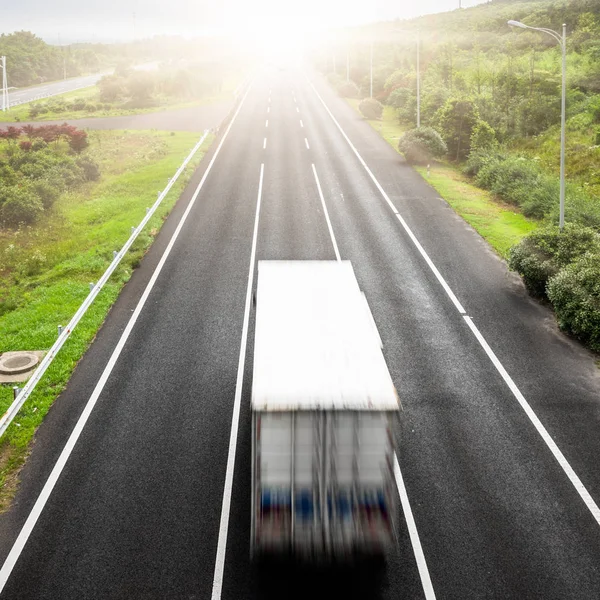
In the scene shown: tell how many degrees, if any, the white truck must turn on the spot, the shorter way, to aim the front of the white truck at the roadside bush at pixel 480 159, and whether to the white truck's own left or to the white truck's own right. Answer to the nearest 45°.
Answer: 0° — it already faces it

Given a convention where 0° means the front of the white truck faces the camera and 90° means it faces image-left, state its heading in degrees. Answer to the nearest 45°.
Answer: approximately 180°
